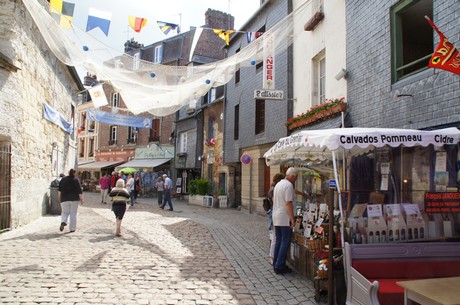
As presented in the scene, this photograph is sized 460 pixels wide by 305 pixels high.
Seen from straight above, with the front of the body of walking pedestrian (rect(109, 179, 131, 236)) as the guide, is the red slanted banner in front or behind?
behind

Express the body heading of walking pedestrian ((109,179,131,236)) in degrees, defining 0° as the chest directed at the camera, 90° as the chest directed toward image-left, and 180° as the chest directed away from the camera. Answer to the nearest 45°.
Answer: approximately 180°

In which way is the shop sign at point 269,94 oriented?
toward the camera

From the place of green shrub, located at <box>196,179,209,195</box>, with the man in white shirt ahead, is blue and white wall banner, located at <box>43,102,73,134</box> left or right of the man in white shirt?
right

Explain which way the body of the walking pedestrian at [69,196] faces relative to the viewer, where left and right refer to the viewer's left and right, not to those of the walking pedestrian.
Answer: facing away from the viewer

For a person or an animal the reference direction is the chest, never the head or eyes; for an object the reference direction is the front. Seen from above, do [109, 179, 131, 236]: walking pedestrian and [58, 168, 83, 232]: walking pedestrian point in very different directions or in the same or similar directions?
same or similar directions

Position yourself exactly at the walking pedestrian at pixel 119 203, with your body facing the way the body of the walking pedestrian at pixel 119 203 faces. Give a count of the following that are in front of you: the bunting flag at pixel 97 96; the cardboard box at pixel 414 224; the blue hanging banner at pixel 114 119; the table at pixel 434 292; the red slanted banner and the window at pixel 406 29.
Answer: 2

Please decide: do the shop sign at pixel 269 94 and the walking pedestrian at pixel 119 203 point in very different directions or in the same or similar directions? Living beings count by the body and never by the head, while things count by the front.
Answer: very different directions

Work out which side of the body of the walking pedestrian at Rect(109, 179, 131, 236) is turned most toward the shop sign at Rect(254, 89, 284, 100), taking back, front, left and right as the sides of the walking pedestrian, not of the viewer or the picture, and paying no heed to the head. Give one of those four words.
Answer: right

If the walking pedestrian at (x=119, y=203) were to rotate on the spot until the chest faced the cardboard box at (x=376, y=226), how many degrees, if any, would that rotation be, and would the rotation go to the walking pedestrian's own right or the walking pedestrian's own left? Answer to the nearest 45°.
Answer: approximately 135° to the walking pedestrian's own right

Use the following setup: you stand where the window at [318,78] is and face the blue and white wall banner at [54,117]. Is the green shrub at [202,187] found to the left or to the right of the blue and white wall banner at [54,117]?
right

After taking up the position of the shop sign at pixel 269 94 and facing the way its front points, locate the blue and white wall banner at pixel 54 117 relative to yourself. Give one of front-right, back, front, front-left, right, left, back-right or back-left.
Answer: right
